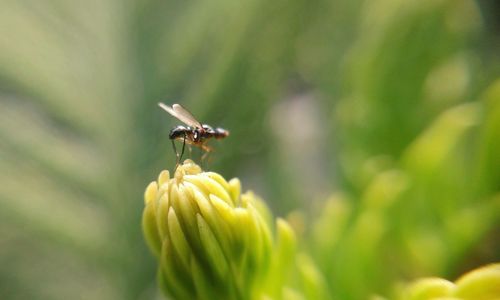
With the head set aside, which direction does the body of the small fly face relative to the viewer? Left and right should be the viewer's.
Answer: facing to the right of the viewer
